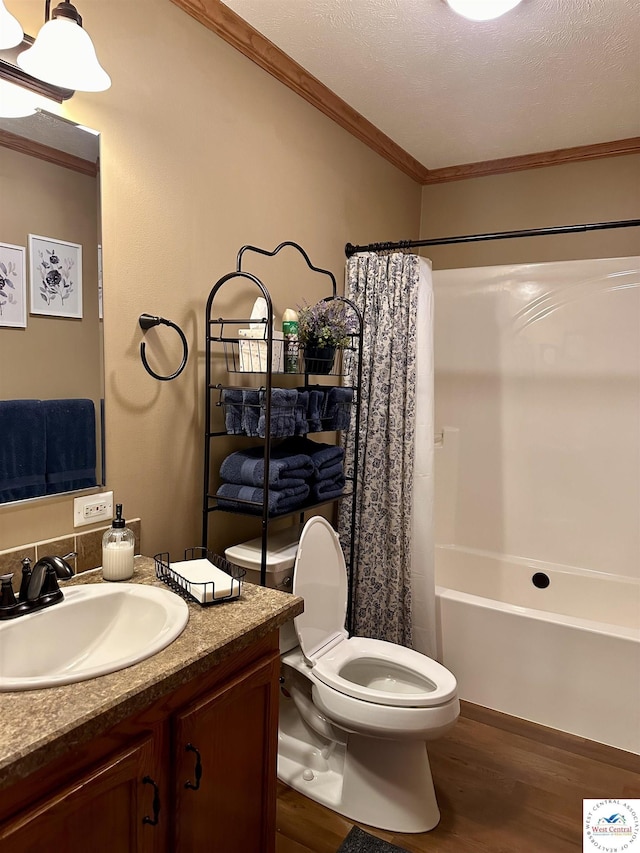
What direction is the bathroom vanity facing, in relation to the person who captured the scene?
facing the viewer and to the right of the viewer

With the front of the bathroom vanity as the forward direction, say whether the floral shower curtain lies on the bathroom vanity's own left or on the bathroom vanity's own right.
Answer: on the bathroom vanity's own left

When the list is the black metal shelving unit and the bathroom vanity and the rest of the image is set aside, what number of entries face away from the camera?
0

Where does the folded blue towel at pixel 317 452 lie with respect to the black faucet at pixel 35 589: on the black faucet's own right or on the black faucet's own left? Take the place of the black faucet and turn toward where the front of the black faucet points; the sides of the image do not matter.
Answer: on the black faucet's own left

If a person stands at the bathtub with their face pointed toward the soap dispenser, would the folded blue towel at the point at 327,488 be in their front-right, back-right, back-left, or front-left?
front-right

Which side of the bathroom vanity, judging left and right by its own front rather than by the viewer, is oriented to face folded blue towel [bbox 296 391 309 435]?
left

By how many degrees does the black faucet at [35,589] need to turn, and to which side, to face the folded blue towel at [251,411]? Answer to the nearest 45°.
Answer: approximately 90° to its left
